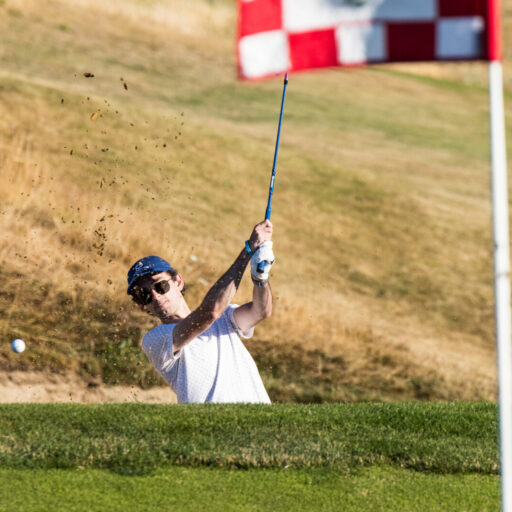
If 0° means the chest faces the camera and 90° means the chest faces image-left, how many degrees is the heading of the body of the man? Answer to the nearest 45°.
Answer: approximately 0°
